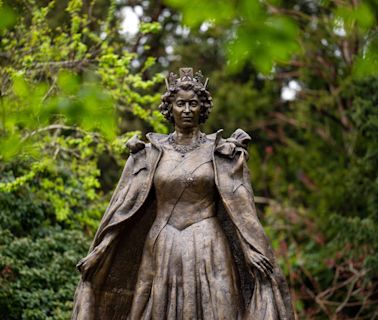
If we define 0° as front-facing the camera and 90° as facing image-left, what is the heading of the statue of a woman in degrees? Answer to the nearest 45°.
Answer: approximately 0°
